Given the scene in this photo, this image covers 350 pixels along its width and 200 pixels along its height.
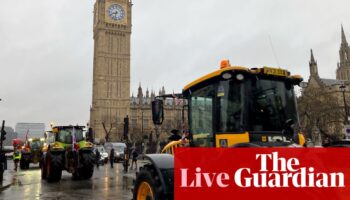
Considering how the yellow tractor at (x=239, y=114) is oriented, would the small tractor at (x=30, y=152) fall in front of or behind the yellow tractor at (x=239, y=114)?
in front

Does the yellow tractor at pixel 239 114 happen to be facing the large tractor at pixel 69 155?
yes

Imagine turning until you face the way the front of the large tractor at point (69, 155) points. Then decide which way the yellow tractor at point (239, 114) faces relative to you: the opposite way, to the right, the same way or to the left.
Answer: the same way

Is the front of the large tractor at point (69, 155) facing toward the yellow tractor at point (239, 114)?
no
